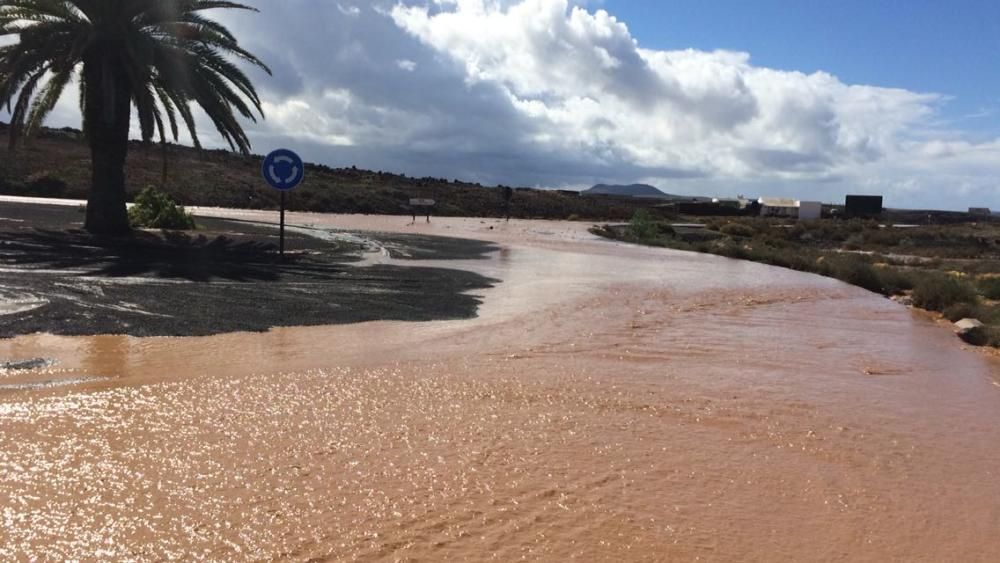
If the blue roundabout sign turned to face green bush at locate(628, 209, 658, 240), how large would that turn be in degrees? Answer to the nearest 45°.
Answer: approximately 135° to its left

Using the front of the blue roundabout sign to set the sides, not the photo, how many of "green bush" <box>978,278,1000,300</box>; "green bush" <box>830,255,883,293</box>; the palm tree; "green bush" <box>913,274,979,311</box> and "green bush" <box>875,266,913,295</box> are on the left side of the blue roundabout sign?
4

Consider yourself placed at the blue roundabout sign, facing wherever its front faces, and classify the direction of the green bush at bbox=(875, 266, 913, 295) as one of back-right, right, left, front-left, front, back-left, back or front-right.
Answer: left

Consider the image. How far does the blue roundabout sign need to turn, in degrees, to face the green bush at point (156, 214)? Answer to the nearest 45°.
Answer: approximately 135° to its right

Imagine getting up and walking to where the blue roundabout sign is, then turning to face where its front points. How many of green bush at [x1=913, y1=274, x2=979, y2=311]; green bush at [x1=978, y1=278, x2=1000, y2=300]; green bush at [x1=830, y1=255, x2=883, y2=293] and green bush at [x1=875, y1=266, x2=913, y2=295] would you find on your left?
4

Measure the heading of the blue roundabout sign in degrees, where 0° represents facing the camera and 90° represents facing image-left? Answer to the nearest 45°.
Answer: approximately 0°

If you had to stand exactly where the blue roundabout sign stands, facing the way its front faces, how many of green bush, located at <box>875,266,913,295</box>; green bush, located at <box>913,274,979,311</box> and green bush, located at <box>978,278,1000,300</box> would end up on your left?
3
